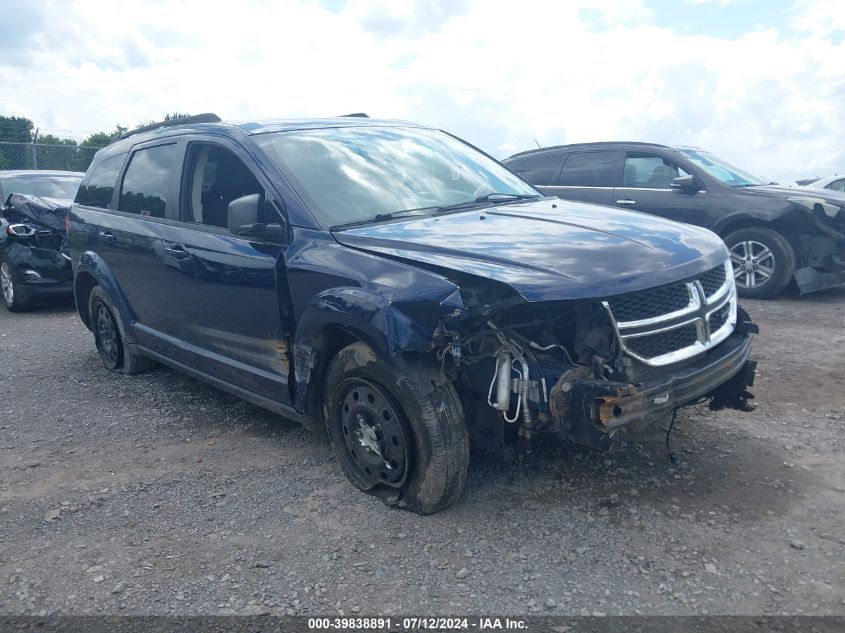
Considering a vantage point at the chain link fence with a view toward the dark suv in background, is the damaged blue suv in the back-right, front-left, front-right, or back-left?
front-right

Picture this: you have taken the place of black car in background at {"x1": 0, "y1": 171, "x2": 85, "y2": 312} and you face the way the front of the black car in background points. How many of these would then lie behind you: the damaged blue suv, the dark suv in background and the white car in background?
0

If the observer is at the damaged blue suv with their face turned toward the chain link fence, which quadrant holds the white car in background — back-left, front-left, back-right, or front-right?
front-right

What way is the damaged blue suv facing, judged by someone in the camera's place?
facing the viewer and to the right of the viewer

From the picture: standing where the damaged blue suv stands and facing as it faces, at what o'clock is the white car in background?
The white car in background is roughly at 9 o'clock from the damaged blue suv.

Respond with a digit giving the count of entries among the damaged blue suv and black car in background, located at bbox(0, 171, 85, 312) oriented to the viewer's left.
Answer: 0

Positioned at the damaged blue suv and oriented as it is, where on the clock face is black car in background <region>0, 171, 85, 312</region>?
The black car in background is roughly at 6 o'clock from the damaged blue suv.

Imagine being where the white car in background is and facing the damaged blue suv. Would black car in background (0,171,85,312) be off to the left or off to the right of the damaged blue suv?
right

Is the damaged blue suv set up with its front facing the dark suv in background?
no

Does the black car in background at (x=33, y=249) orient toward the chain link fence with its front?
no

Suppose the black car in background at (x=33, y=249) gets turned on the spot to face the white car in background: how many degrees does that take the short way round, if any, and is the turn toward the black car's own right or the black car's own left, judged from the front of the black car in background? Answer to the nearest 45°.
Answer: approximately 45° to the black car's own left

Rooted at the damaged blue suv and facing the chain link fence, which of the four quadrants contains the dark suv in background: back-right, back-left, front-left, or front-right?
front-right
